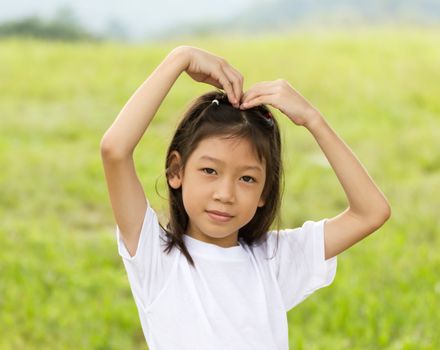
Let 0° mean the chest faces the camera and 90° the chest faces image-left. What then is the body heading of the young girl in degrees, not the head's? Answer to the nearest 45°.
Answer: approximately 0°
